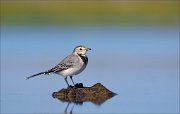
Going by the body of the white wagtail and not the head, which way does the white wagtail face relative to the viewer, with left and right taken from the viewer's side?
facing to the right of the viewer
